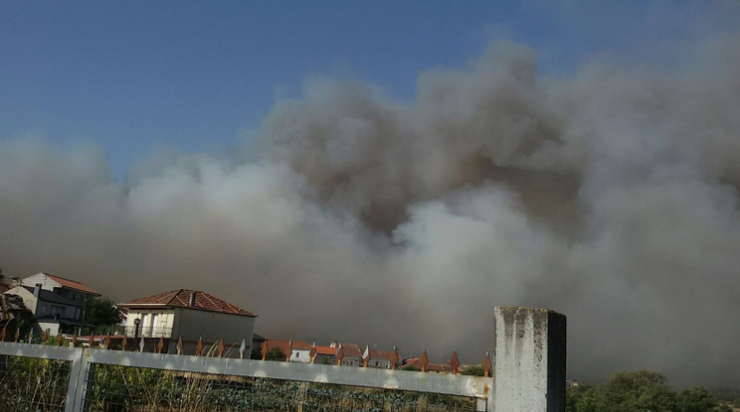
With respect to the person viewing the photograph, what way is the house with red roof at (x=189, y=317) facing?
facing the viewer and to the left of the viewer

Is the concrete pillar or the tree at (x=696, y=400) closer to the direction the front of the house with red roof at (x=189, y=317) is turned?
the concrete pillar

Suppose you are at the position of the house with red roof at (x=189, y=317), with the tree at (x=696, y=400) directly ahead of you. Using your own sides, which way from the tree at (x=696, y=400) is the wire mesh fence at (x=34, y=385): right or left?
right

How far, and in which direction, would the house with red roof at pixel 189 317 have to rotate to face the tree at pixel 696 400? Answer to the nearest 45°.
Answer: approximately 90° to its left

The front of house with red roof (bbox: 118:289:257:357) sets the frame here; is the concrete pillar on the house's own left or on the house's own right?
on the house's own left

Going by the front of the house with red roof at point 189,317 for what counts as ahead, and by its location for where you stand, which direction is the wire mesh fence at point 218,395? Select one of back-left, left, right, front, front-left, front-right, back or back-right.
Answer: front-left

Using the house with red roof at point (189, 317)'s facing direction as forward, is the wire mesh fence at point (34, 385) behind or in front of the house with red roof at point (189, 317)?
in front

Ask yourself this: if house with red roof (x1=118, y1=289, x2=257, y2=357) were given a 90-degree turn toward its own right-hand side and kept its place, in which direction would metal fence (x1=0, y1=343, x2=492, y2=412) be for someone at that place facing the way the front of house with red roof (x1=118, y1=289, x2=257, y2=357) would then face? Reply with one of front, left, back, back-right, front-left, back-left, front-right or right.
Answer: back-left
